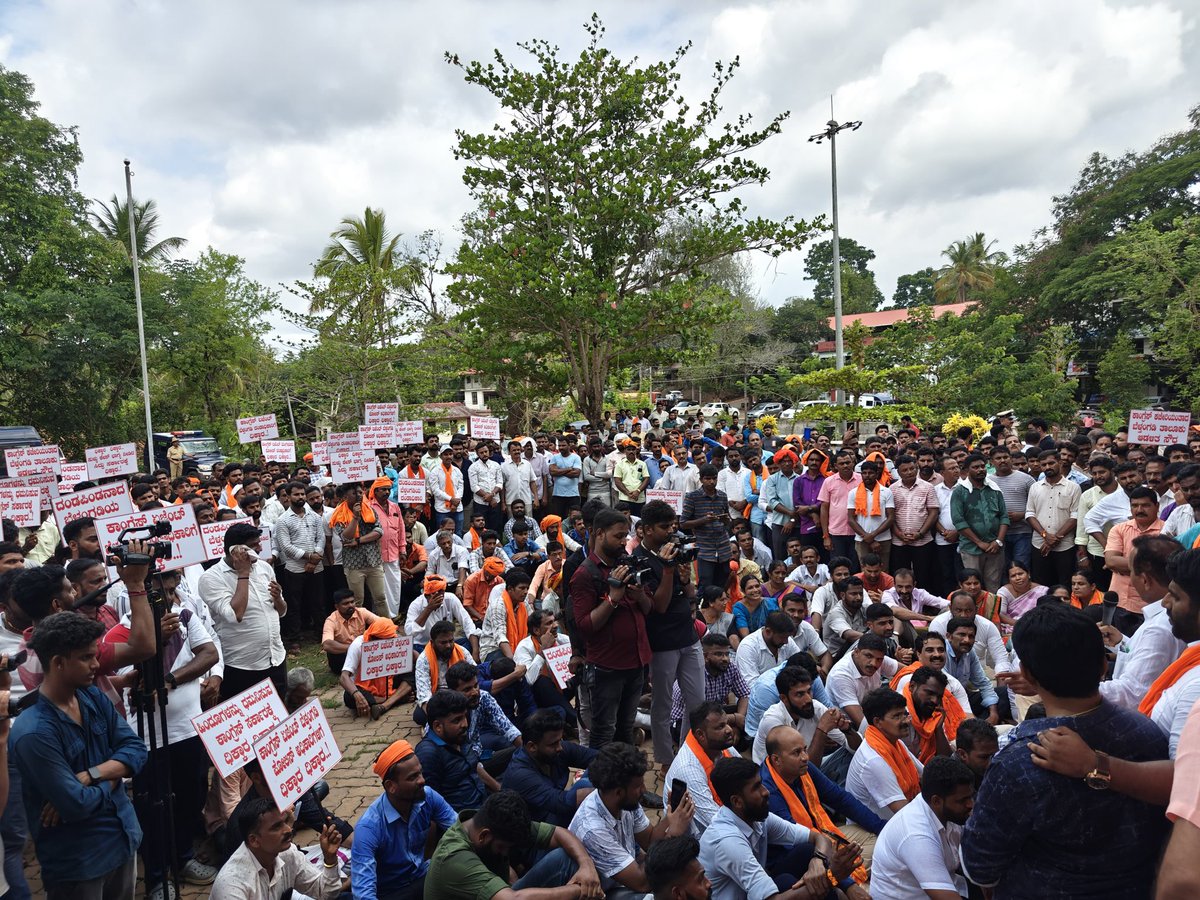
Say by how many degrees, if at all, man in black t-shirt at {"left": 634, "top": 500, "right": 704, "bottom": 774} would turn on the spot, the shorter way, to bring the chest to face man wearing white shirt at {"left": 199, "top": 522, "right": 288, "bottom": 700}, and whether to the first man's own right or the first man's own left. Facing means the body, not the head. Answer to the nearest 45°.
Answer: approximately 135° to the first man's own right

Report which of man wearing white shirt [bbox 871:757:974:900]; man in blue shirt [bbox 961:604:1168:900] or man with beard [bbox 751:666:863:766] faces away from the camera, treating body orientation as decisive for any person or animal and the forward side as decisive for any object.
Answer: the man in blue shirt

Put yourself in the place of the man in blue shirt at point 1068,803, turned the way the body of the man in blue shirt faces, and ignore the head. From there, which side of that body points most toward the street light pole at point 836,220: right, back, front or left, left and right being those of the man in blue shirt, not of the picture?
front

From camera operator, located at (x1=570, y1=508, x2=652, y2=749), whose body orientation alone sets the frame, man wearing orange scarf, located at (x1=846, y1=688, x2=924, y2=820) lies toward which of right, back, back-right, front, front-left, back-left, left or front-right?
front-left

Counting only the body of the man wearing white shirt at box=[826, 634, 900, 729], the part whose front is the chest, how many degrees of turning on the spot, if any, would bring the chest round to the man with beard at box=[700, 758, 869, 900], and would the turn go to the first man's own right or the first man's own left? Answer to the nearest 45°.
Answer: approximately 45° to the first man's own right

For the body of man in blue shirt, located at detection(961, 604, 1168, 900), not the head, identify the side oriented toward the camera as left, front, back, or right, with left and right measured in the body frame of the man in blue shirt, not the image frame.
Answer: back

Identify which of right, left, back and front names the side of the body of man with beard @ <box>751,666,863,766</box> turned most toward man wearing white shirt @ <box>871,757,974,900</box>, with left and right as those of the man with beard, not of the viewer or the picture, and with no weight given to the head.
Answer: front
